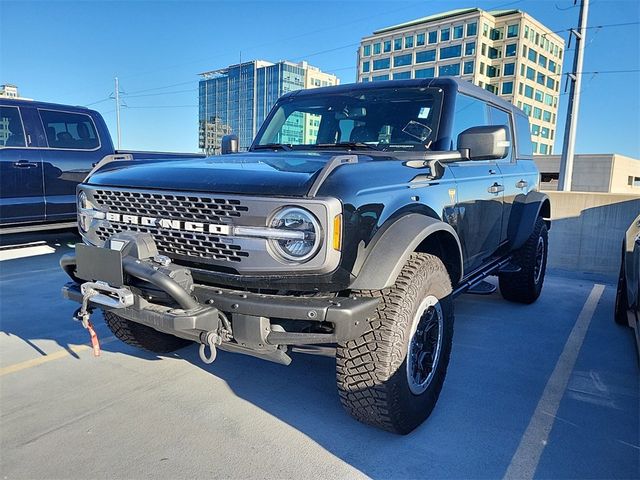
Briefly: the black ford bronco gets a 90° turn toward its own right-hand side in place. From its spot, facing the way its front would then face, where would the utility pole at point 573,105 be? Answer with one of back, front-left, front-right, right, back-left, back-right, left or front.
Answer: right

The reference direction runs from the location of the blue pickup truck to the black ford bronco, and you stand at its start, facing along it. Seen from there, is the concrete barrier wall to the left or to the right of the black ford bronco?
left

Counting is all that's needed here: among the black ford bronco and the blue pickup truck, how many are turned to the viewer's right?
0

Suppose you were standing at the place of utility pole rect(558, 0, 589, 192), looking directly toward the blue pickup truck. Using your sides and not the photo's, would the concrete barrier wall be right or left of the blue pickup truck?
left

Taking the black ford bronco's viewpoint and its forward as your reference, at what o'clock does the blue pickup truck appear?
The blue pickup truck is roughly at 3 o'clock from the black ford bronco.

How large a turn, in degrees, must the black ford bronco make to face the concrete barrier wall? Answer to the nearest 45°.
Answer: approximately 180°

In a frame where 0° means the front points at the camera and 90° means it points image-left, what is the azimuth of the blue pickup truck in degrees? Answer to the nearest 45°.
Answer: approximately 45°

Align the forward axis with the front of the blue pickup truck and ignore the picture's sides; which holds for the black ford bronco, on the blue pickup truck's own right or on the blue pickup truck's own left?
on the blue pickup truck's own left
